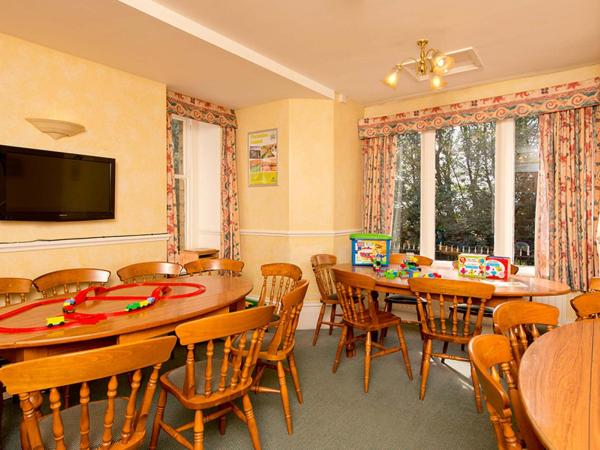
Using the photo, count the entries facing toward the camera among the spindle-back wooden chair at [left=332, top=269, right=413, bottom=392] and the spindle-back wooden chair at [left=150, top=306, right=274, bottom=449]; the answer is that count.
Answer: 0

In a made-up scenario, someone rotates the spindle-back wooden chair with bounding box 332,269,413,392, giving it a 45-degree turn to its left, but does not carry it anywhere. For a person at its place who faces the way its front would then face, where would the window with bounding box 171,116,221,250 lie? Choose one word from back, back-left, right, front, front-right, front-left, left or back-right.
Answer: front-left

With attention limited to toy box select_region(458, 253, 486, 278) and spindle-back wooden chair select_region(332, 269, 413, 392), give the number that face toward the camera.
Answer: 1

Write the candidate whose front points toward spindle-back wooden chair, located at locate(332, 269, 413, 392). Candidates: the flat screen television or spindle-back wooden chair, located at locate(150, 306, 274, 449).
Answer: the flat screen television

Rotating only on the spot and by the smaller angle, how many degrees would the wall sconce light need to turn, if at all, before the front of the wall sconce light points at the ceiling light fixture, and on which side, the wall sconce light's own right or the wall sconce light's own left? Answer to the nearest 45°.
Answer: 0° — it already faces it

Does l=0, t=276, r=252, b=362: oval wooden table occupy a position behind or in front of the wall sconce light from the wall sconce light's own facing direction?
in front

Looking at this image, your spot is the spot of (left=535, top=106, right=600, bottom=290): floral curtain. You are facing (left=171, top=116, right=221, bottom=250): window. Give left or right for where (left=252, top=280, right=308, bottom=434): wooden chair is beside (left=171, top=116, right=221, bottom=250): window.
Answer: left

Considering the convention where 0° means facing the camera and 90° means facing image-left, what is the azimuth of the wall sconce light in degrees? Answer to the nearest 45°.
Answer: approximately 315°

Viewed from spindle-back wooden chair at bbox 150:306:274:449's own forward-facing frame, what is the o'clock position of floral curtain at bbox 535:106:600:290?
The floral curtain is roughly at 4 o'clock from the spindle-back wooden chair.

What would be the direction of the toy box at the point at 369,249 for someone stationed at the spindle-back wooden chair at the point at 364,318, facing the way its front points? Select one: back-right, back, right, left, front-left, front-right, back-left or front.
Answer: front-left

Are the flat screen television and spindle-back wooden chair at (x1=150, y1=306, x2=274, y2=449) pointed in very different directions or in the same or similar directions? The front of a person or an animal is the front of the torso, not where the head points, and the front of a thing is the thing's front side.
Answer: very different directions

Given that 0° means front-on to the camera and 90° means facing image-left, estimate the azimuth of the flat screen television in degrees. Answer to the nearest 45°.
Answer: approximately 315°

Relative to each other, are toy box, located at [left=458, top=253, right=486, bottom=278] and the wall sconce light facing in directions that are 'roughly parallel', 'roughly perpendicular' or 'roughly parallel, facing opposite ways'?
roughly perpendicular

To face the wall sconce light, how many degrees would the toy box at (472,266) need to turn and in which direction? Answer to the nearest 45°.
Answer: approximately 45° to its right

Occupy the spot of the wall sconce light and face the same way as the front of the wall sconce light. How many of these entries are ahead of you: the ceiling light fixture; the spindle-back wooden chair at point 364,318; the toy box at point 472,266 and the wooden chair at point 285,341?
4

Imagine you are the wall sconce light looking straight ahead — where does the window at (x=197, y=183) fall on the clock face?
The window is roughly at 9 o'clock from the wall sconce light.

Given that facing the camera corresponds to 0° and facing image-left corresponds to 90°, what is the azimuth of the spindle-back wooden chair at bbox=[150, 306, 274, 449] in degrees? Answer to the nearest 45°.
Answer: approximately 135°

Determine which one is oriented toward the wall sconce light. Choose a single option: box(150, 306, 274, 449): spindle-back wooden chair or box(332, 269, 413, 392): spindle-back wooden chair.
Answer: box(150, 306, 274, 449): spindle-back wooden chair
